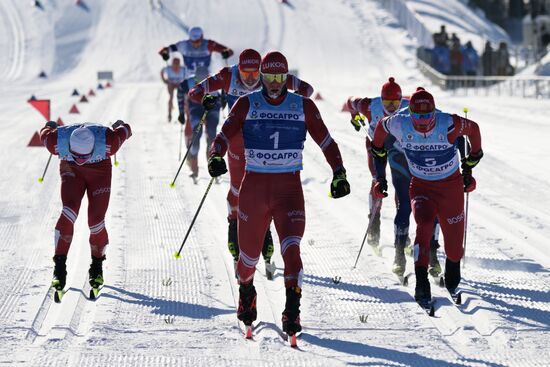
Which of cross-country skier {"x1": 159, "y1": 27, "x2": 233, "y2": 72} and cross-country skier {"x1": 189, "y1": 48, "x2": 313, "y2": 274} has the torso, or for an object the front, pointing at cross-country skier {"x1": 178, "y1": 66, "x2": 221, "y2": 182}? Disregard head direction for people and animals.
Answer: cross-country skier {"x1": 159, "y1": 27, "x2": 233, "y2": 72}

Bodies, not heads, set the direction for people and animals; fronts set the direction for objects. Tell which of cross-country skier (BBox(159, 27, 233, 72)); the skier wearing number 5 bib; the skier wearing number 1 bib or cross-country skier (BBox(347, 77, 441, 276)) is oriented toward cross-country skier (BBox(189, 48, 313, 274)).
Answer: cross-country skier (BBox(159, 27, 233, 72))

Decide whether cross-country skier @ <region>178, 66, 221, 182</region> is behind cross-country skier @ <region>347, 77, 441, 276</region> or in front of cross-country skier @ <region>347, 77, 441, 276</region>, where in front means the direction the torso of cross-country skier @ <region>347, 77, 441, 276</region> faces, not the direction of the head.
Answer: behind

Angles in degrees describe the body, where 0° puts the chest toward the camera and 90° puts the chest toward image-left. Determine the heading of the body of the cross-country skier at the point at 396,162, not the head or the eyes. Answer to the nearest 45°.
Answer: approximately 0°

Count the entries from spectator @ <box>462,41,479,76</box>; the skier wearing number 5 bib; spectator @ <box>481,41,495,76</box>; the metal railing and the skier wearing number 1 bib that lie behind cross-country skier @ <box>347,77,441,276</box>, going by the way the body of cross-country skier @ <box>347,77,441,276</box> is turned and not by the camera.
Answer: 3

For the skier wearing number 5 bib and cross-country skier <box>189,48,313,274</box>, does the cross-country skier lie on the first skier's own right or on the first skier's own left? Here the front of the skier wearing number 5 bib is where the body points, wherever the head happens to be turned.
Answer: on the first skier's own right

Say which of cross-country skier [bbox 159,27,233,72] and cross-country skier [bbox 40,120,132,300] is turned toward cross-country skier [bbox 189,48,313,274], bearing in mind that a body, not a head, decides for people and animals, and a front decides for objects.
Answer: cross-country skier [bbox 159,27,233,72]

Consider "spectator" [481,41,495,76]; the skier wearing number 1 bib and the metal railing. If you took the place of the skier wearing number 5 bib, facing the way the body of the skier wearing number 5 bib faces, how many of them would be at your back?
2

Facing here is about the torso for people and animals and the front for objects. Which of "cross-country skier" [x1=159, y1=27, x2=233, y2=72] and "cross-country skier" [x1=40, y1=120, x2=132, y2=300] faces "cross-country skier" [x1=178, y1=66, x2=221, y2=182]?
"cross-country skier" [x1=159, y1=27, x2=233, y2=72]

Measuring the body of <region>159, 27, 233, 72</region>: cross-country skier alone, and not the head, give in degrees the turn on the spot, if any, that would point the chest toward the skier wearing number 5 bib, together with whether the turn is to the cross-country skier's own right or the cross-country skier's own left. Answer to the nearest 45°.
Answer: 0° — they already face them
